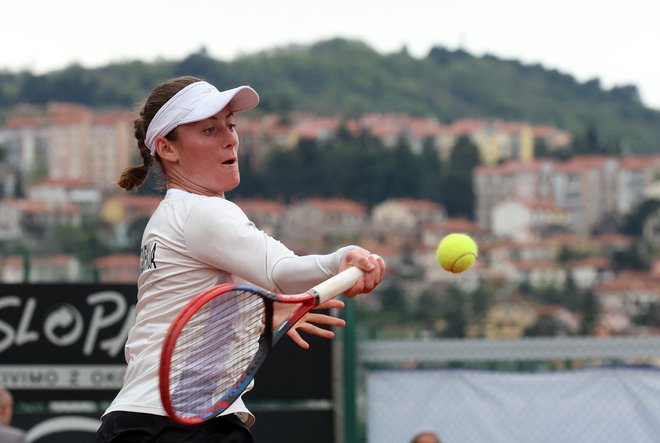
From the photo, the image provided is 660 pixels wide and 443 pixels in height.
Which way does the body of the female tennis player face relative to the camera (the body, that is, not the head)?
to the viewer's right
